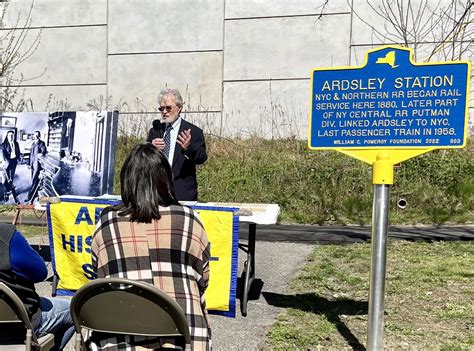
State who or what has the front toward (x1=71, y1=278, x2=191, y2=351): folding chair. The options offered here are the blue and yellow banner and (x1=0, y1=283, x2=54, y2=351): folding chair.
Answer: the blue and yellow banner

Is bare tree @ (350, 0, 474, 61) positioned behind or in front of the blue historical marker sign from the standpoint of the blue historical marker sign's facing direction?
behind

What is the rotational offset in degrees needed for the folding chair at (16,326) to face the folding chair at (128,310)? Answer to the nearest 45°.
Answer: approximately 90° to its right

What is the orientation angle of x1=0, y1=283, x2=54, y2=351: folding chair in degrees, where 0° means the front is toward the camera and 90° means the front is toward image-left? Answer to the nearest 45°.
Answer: approximately 225°

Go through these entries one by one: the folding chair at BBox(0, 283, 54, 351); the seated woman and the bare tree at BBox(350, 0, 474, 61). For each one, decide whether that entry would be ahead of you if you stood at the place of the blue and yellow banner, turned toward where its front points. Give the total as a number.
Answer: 2

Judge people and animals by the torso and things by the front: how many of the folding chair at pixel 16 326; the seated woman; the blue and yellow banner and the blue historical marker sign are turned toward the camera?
2

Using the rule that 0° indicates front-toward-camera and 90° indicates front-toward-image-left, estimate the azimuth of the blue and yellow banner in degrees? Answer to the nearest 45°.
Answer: approximately 0°

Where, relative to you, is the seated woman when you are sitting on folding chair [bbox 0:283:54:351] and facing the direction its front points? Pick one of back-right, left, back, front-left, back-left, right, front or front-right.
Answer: right

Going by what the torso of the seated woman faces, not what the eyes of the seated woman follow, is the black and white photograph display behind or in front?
in front

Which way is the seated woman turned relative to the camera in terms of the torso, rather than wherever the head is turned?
away from the camera

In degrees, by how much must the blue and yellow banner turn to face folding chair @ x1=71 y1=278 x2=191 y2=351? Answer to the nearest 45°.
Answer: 0° — it already faces it

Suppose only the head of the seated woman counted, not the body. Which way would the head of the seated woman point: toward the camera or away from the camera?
away from the camera

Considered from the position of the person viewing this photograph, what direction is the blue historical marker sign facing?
facing the viewer

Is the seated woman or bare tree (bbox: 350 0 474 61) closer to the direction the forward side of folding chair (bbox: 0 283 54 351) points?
the bare tree

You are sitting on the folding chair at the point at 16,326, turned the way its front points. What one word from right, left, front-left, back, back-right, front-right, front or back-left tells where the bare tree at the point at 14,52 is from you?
front-left

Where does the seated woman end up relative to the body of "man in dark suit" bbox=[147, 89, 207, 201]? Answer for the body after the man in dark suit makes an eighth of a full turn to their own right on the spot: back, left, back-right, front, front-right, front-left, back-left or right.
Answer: left

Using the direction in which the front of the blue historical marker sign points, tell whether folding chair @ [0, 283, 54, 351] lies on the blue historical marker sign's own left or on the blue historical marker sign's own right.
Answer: on the blue historical marker sign's own right

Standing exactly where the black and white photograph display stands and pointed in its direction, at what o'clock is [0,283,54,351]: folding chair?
The folding chair is roughly at 12 o'clock from the black and white photograph display.
